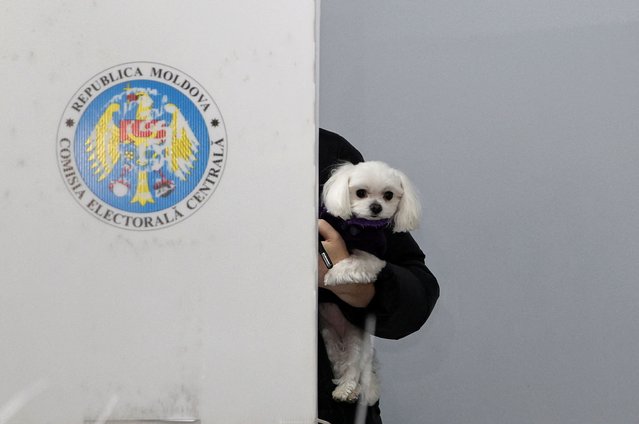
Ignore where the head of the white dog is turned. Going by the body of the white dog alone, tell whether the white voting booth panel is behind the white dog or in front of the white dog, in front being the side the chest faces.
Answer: in front

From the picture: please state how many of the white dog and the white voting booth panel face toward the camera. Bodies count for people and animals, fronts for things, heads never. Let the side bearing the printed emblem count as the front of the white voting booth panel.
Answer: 2

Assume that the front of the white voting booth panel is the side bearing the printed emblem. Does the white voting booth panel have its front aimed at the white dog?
no

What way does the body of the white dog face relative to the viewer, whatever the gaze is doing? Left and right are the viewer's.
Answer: facing the viewer

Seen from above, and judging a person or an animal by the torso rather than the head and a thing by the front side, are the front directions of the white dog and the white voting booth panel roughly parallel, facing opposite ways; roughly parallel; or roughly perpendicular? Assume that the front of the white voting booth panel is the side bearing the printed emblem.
roughly parallel
